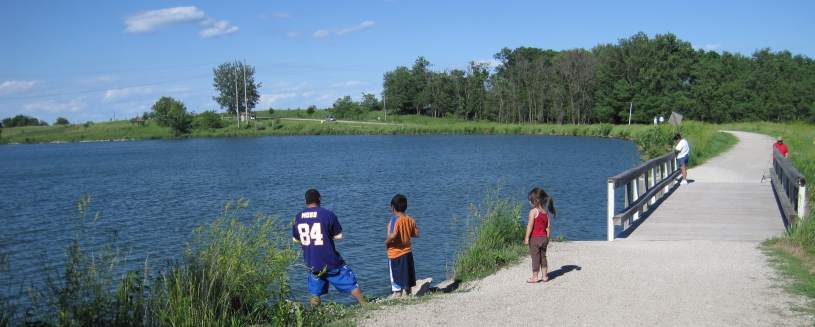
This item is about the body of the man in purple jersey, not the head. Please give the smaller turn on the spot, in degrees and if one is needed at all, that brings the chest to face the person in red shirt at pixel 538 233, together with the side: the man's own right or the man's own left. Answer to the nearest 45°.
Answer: approximately 90° to the man's own right

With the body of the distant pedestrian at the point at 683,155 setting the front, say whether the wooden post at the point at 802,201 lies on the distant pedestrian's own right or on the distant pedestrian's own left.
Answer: on the distant pedestrian's own left

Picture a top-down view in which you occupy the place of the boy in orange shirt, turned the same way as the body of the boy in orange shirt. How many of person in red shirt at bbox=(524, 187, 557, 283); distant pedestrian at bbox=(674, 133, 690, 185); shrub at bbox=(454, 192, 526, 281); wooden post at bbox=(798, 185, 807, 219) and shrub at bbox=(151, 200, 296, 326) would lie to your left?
1

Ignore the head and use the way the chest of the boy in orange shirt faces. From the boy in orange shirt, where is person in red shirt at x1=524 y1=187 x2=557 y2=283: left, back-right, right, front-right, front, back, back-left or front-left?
back-right

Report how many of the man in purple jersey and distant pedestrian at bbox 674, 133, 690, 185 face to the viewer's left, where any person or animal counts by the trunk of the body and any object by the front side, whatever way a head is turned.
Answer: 1

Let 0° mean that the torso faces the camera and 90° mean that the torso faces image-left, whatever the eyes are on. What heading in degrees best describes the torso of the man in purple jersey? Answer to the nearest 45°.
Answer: approximately 180°

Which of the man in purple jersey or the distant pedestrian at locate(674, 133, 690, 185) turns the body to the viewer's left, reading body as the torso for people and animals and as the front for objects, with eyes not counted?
the distant pedestrian

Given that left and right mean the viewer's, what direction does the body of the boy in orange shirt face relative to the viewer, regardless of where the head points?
facing away from the viewer and to the left of the viewer

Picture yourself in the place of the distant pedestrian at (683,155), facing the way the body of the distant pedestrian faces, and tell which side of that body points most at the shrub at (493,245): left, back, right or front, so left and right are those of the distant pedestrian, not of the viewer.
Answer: left

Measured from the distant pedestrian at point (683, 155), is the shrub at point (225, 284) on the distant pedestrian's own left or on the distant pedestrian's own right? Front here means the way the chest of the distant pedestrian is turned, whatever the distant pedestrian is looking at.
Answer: on the distant pedestrian's own left

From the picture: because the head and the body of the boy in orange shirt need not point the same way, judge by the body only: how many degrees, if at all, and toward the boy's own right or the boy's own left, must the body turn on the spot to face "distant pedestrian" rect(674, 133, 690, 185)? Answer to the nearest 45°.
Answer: approximately 90° to the boy's own right

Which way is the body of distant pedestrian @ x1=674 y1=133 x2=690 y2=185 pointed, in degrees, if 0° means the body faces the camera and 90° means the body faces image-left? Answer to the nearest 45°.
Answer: approximately 90°

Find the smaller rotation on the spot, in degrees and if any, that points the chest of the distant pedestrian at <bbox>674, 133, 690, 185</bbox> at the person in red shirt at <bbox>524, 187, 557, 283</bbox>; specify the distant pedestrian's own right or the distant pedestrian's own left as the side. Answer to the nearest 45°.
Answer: approximately 90° to the distant pedestrian's own left
